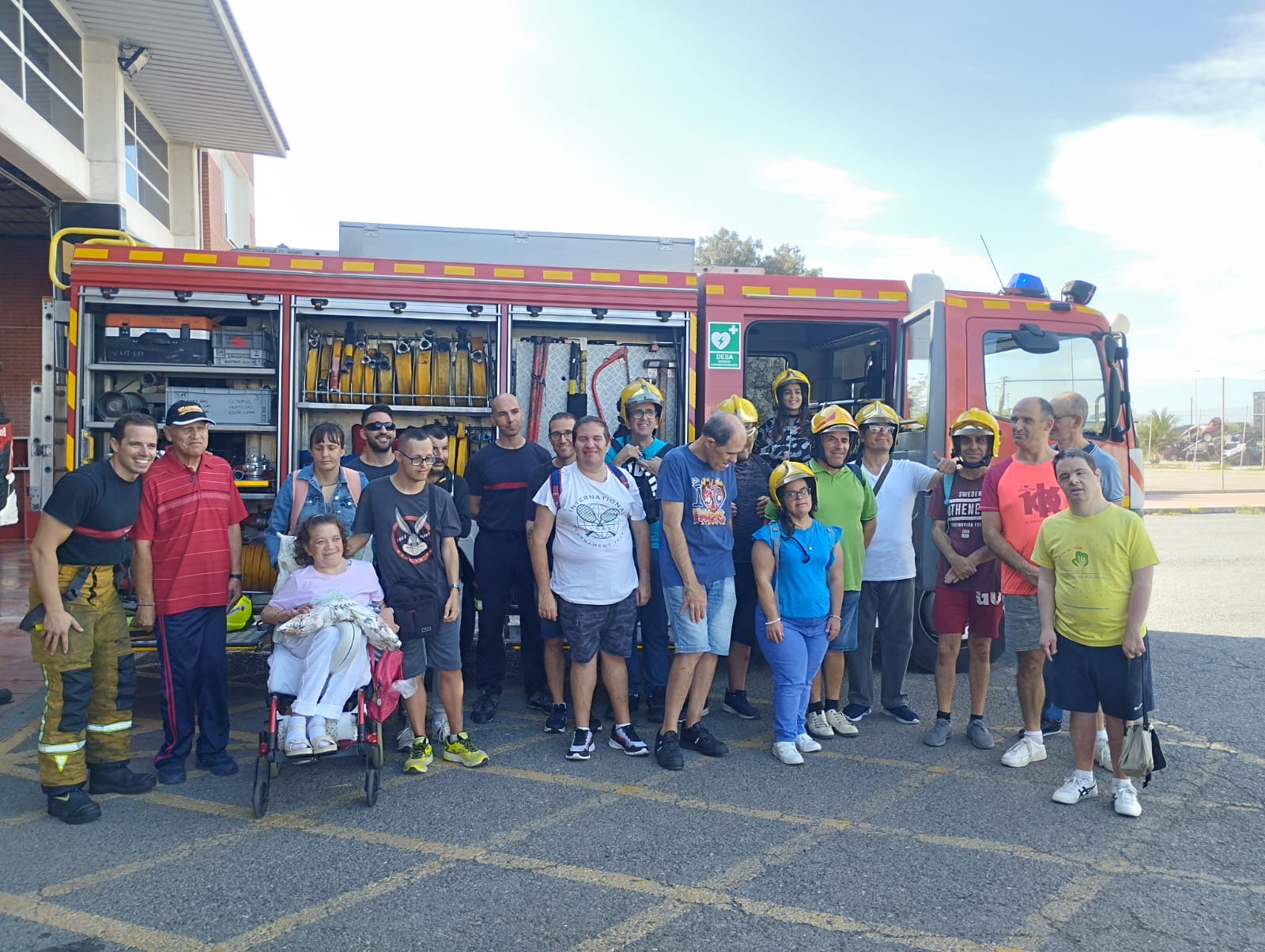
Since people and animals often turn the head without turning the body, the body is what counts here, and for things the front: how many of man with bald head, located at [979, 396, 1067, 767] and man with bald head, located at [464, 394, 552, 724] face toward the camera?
2

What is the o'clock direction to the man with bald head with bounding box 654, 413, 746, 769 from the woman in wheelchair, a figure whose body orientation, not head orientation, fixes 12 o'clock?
The man with bald head is roughly at 9 o'clock from the woman in wheelchair.

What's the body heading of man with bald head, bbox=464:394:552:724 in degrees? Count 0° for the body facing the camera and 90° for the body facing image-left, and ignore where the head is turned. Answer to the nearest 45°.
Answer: approximately 0°

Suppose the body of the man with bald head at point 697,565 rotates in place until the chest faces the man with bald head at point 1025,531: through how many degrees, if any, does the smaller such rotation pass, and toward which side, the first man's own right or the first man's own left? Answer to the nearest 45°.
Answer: approximately 45° to the first man's own left

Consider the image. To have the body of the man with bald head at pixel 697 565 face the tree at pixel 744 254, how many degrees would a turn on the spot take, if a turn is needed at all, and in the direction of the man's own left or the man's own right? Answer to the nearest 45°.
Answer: approximately 135° to the man's own left

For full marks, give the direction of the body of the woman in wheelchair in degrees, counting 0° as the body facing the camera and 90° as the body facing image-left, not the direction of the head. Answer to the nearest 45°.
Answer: approximately 0°

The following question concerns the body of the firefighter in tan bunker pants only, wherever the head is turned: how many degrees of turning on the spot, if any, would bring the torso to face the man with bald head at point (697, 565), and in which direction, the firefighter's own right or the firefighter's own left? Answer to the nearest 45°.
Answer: approximately 45° to the firefighter's own left

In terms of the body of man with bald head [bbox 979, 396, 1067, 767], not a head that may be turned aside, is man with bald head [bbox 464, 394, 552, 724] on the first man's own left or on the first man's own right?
on the first man's own right

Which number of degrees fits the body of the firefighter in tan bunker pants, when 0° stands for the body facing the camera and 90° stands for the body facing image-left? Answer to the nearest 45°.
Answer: approximately 315°

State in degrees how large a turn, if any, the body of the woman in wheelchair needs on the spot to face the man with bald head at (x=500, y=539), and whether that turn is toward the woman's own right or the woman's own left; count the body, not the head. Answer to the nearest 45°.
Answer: approximately 135° to the woman's own left
